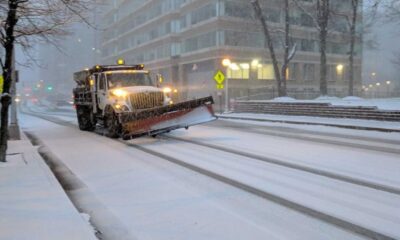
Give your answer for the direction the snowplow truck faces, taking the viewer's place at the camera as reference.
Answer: facing the viewer and to the right of the viewer

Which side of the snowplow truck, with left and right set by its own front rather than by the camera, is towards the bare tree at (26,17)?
right

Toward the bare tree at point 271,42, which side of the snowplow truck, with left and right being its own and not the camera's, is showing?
left
